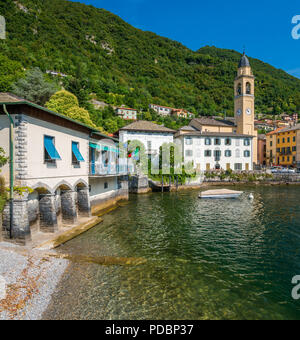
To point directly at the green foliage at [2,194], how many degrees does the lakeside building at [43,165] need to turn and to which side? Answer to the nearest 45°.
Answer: approximately 90° to its right

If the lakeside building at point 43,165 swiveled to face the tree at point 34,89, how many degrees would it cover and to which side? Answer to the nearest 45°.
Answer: approximately 135° to its left

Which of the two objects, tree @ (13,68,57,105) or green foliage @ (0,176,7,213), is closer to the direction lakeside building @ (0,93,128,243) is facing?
the green foliage

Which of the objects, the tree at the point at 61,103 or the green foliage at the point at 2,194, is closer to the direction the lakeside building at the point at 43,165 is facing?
the green foliage

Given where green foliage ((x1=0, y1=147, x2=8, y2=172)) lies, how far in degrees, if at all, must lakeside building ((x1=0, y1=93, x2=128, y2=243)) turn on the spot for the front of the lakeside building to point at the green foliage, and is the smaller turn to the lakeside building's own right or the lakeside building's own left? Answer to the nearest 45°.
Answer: approximately 90° to the lakeside building's own right

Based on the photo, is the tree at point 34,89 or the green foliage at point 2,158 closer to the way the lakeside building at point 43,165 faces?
the green foliage

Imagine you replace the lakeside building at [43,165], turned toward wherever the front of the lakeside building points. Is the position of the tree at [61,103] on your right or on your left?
on your left

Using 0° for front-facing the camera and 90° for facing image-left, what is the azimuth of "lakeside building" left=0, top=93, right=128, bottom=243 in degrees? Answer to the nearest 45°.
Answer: approximately 315°
